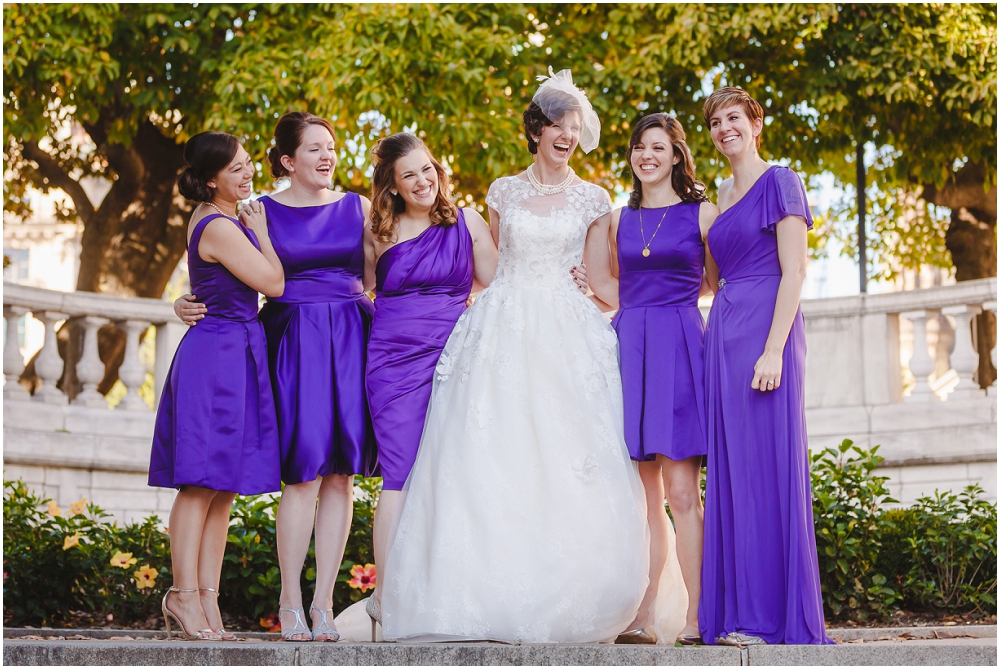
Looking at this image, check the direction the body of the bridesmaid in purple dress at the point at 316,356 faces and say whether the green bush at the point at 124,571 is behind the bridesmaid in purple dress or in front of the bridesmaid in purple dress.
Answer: behind

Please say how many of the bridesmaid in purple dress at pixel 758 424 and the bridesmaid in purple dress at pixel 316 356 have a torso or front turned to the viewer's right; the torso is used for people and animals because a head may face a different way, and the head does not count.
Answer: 0

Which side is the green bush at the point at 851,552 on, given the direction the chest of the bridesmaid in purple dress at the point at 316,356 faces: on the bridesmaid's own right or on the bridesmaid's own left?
on the bridesmaid's own left

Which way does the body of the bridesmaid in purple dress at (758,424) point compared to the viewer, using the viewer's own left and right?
facing the viewer and to the left of the viewer

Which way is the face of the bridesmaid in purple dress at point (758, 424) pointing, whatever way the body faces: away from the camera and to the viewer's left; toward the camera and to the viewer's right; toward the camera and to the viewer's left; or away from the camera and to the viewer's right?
toward the camera and to the viewer's left

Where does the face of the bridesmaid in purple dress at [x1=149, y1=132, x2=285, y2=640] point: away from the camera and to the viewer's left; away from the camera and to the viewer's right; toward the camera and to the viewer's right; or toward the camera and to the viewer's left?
toward the camera and to the viewer's right

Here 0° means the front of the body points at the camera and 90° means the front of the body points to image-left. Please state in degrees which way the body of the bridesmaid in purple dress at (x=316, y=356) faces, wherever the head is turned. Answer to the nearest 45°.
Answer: approximately 0°

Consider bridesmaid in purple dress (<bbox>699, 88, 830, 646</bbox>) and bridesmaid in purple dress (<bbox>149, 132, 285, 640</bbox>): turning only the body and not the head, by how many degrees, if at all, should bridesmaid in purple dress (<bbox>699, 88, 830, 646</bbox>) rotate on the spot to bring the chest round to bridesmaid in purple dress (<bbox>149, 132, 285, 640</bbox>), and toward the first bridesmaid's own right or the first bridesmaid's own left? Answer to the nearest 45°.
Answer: approximately 45° to the first bridesmaid's own right

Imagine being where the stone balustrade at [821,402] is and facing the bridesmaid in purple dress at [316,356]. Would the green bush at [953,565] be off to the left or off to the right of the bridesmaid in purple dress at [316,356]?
left
